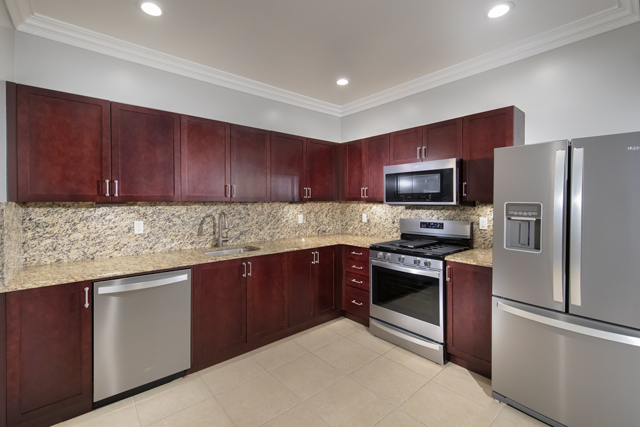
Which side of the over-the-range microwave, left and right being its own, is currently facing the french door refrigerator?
left

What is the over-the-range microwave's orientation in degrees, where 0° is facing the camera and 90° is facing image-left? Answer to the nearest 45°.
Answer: approximately 45°

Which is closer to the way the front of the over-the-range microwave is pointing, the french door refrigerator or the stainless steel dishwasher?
the stainless steel dishwasher

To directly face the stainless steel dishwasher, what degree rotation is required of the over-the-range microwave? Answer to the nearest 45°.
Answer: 0° — it already faces it

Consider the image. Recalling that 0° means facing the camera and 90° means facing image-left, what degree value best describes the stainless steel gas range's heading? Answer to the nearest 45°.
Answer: approximately 45°

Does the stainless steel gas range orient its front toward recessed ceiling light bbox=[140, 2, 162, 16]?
yes

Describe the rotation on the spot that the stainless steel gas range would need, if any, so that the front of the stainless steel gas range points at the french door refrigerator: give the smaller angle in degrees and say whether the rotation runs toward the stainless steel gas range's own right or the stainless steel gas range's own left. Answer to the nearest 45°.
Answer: approximately 90° to the stainless steel gas range's own left

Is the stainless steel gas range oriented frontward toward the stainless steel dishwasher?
yes
